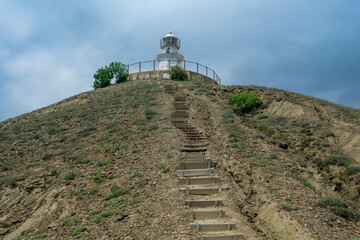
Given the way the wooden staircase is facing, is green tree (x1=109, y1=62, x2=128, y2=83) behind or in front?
behind

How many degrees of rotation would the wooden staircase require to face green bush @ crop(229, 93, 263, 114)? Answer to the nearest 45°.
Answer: approximately 180°

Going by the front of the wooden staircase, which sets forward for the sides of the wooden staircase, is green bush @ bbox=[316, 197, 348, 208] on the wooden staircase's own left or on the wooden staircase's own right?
on the wooden staircase's own left

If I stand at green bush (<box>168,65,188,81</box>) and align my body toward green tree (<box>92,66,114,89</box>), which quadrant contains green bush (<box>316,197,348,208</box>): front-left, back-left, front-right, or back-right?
back-left

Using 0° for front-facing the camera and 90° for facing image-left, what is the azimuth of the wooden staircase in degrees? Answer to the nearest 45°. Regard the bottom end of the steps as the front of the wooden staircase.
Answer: approximately 0°

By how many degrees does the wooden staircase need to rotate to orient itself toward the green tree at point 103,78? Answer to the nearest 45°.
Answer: approximately 135° to its right

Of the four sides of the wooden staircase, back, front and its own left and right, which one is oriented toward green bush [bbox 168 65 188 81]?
back
